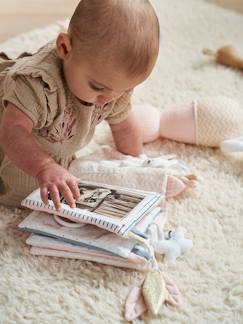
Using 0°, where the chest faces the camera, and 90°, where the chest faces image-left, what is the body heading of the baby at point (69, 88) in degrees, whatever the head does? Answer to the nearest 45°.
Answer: approximately 315°
